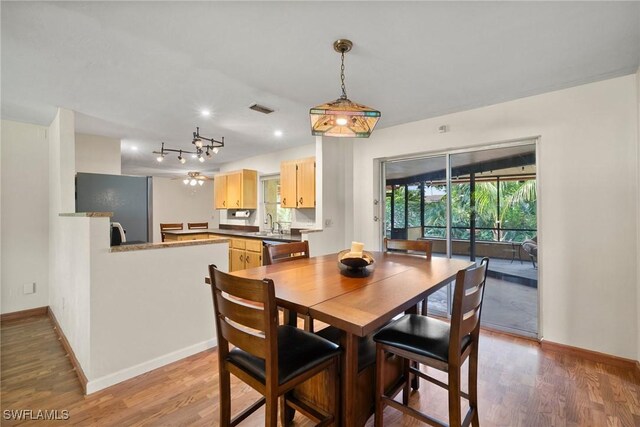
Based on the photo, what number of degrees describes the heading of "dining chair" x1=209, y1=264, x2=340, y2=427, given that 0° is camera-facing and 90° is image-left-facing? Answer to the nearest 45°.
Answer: approximately 225°

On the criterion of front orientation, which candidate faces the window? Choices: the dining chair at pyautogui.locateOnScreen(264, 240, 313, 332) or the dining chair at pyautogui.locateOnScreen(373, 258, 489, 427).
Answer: the dining chair at pyautogui.locateOnScreen(373, 258, 489, 427)

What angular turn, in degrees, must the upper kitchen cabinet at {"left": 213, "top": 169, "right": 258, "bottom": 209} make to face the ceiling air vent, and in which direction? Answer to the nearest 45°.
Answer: approximately 45° to its left

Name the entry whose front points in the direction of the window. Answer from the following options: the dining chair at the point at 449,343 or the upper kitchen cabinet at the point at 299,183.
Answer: the dining chair

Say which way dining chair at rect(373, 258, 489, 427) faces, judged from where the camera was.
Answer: facing away from the viewer and to the left of the viewer

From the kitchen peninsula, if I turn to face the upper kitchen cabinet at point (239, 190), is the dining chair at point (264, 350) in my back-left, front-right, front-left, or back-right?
back-right

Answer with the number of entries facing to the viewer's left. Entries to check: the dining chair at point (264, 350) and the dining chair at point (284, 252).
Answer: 0

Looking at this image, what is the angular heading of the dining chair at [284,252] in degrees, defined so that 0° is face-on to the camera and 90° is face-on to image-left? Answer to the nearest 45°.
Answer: approximately 315°

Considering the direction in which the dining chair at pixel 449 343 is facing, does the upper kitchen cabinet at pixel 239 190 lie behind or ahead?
ahead

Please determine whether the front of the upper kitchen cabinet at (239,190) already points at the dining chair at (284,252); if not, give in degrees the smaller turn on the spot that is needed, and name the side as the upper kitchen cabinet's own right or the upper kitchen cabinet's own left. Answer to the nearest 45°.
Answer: approximately 45° to the upper kitchen cabinet's own left

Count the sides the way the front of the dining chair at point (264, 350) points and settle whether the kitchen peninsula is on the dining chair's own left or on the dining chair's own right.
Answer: on the dining chair's own left

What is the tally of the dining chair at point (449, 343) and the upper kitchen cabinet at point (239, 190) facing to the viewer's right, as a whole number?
0

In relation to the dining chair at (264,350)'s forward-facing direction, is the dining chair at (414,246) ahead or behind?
ahead
